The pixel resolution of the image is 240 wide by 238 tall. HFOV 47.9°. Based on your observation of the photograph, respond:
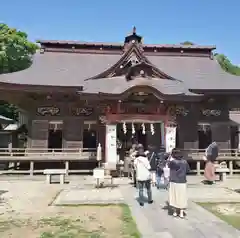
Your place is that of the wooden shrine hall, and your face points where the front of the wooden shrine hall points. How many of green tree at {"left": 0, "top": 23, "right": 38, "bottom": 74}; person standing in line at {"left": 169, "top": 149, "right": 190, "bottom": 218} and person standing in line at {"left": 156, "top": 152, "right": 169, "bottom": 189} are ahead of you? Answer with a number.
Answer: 2

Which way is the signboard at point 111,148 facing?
toward the camera

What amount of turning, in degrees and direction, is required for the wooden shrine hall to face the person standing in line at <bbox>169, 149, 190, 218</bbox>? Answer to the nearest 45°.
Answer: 0° — it already faces them

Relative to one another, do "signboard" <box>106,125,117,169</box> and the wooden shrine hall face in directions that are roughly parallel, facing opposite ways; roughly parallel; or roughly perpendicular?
roughly parallel

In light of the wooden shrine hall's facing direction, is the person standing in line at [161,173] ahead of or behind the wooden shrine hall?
ahead

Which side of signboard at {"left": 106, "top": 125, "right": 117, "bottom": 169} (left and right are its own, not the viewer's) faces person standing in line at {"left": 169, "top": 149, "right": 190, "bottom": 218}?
front

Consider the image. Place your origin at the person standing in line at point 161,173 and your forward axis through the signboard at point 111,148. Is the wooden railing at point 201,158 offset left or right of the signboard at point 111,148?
right

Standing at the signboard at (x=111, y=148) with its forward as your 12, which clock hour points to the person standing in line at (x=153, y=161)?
The person standing in line is roughly at 10 o'clock from the signboard.

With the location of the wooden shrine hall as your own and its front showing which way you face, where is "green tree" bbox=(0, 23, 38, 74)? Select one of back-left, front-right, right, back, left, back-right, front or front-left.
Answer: back-right

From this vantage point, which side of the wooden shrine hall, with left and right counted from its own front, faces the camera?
front

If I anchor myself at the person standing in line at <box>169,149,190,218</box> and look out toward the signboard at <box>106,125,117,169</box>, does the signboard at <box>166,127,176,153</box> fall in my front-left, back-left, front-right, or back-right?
front-right

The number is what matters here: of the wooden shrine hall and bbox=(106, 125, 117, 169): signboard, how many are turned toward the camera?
2

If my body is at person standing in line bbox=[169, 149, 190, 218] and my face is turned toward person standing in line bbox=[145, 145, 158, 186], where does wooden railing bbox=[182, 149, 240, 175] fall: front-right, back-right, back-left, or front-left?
front-right

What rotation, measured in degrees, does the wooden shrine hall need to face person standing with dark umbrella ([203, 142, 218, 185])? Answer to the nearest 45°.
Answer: approximately 45° to its left
